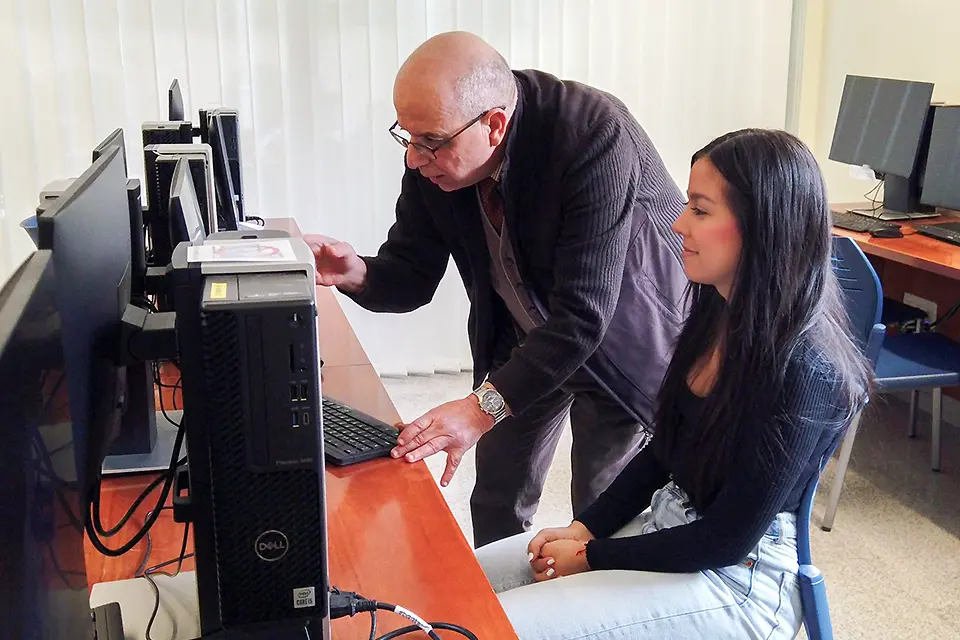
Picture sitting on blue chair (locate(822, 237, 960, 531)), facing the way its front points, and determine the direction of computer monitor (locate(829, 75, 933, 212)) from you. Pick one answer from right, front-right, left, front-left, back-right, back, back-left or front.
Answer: left

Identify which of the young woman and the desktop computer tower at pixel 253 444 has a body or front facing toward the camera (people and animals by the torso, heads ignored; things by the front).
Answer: the desktop computer tower

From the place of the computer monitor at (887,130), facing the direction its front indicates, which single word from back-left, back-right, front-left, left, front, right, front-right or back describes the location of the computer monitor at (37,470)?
front-left

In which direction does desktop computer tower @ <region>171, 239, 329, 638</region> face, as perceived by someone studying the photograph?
facing the viewer

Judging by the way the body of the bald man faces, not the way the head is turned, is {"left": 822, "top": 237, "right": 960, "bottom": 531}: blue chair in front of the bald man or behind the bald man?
behind

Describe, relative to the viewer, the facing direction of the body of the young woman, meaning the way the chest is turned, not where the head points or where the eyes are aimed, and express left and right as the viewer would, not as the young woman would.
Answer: facing to the left of the viewer

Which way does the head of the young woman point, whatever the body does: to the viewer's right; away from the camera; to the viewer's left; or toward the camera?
to the viewer's left

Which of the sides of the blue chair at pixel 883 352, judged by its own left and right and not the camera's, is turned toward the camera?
right

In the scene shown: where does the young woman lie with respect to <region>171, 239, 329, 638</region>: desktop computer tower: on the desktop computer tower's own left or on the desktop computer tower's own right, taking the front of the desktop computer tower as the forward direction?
on the desktop computer tower's own left

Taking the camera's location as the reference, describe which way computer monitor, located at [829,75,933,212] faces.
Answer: facing the viewer and to the left of the viewer
